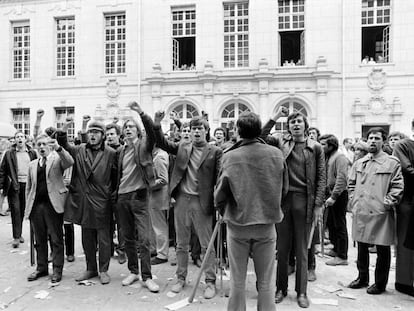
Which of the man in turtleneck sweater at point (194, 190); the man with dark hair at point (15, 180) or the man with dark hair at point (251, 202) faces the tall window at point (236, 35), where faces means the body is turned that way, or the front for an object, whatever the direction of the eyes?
the man with dark hair at point (251, 202)

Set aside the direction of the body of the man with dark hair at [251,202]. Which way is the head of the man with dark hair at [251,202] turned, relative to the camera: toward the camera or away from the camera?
away from the camera

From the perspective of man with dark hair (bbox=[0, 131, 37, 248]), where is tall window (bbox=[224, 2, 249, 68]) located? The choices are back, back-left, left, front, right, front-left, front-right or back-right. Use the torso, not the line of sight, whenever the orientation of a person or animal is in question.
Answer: back-left

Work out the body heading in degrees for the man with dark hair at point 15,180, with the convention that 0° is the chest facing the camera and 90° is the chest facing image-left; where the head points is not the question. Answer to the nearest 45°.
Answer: approximately 0°

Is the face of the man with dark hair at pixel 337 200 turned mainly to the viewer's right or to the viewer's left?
to the viewer's left

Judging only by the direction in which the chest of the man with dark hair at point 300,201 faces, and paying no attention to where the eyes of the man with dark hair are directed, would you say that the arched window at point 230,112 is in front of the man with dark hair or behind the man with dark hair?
behind

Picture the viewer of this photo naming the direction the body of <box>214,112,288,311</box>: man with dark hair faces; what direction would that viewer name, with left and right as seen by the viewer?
facing away from the viewer

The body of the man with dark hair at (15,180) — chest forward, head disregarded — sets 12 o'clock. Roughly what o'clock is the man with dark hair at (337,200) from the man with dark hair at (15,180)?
the man with dark hair at (337,200) is roughly at 10 o'clock from the man with dark hair at (15,180).

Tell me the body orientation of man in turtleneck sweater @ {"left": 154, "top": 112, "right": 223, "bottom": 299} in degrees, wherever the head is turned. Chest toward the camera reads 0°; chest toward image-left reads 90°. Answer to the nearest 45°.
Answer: approximately 0°

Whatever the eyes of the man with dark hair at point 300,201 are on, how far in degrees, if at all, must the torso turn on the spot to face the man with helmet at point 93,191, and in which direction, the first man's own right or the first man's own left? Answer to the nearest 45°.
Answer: approximately 90° to the first man's own right
